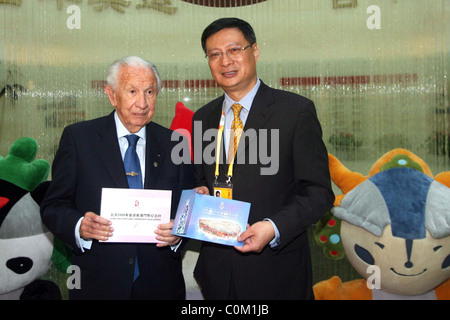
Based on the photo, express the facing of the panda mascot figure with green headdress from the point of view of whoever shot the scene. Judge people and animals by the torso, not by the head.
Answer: facing the viewer

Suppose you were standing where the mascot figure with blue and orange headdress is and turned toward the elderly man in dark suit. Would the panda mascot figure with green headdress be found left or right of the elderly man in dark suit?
right

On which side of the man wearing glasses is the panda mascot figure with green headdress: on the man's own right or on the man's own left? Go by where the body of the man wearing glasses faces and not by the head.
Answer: on the man's own right

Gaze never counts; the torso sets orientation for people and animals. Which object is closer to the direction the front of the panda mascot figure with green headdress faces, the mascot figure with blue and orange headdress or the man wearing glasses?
the man wearing glasses

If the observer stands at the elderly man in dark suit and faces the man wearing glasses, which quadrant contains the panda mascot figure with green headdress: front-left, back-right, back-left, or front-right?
back-left

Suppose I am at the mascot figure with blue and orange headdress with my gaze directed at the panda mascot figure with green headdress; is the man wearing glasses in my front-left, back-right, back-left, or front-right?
front-left

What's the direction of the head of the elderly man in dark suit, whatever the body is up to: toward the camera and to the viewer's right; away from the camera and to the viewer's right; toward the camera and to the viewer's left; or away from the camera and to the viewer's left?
toward the camera and to the viewer's right

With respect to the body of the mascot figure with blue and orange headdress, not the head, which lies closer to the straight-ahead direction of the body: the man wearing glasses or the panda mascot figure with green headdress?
the man wearing glasses

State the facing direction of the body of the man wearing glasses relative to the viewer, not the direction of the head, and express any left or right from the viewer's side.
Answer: facing the viewer and to the left of the viewer

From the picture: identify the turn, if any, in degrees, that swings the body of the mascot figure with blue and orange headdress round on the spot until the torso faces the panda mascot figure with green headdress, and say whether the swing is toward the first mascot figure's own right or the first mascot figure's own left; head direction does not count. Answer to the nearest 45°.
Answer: approximately 90° to the first mascot figure's own right

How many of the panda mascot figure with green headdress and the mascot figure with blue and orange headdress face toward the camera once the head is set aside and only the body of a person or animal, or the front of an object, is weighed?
2
